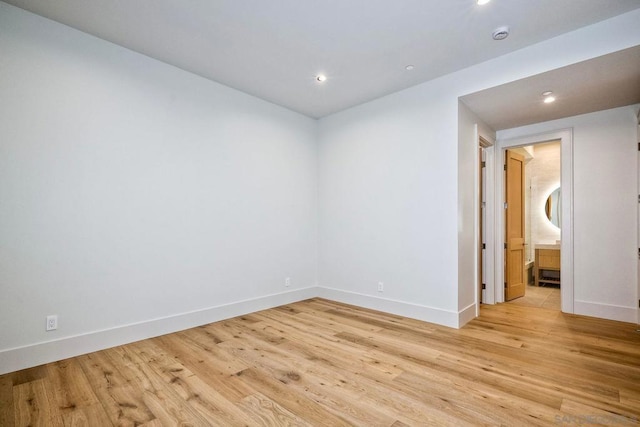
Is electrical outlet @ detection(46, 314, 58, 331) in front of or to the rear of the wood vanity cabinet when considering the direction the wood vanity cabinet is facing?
in front

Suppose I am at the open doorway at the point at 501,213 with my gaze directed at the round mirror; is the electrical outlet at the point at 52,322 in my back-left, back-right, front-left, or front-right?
back-left

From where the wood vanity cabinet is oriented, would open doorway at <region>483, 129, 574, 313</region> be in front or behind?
in front

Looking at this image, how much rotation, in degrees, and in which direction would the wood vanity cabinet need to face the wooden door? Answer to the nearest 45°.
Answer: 0° — it already faces it
